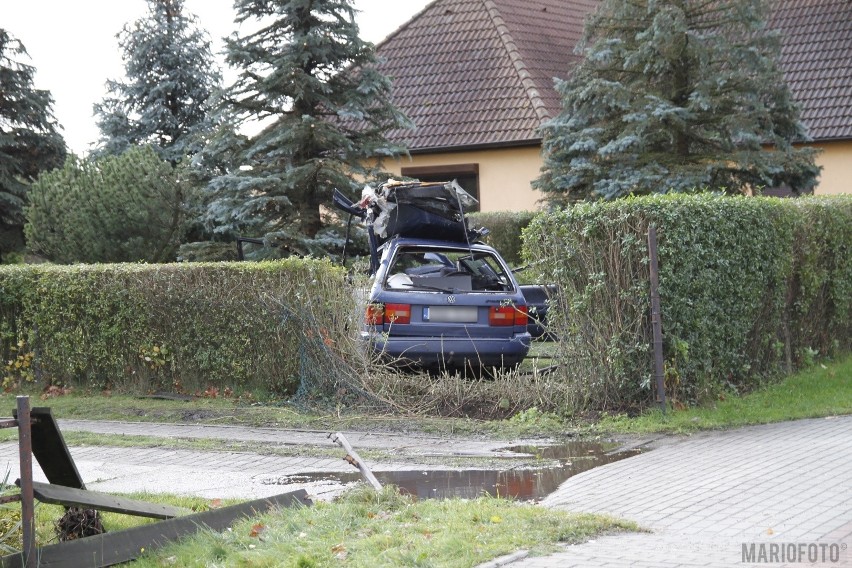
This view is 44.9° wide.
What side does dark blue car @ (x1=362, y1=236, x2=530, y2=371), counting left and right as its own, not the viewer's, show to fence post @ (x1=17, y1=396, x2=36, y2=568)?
back

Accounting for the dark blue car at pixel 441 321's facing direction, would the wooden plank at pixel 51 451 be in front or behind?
behind

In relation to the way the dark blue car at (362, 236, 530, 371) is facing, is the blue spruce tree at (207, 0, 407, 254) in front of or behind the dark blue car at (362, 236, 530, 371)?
in front

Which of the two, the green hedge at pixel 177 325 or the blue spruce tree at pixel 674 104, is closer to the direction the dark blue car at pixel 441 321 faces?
the blue spruce tree

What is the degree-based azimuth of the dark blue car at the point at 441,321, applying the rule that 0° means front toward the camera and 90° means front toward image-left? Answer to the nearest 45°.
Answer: approximately 180°

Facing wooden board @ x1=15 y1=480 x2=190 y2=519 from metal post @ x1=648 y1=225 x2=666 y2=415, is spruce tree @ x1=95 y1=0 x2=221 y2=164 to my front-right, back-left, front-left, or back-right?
back-right

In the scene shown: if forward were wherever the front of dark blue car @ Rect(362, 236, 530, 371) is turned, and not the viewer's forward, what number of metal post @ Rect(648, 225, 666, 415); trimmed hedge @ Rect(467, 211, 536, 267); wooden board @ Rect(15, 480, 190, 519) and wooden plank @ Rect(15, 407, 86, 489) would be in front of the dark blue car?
1

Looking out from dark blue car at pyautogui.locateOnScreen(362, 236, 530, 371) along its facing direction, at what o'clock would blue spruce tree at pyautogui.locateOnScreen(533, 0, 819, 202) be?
The blue spruce tree is roughly at 1 o'clock from the dark blue car.

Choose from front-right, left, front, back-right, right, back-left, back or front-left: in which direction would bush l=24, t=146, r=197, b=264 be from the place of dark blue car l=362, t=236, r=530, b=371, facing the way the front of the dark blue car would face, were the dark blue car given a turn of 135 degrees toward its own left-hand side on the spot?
right

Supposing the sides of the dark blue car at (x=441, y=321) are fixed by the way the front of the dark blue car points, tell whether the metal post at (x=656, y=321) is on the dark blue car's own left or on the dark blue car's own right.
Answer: on the dark blue car's own right
